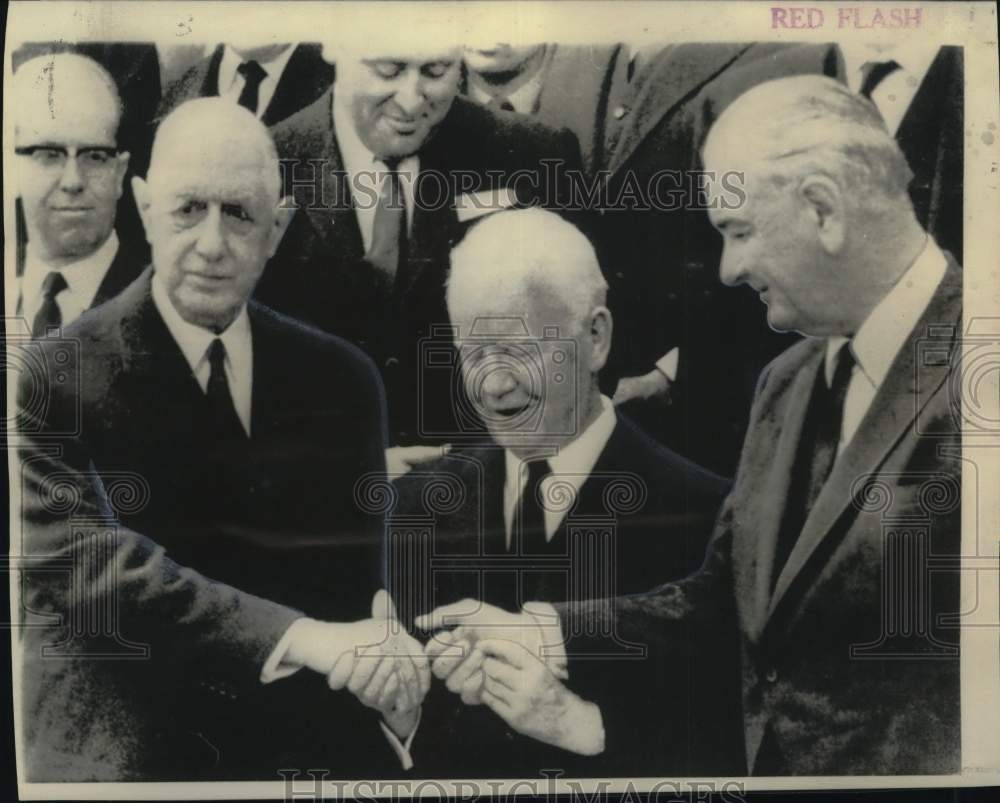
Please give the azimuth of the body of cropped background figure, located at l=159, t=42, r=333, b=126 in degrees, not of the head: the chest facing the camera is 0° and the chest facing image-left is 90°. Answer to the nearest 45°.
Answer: approximately 0°

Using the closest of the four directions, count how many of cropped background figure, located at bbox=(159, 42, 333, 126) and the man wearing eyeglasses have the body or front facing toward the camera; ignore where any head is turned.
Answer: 2

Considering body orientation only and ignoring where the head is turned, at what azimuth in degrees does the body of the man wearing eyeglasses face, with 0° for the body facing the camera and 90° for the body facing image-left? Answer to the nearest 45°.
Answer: approximately 0°
